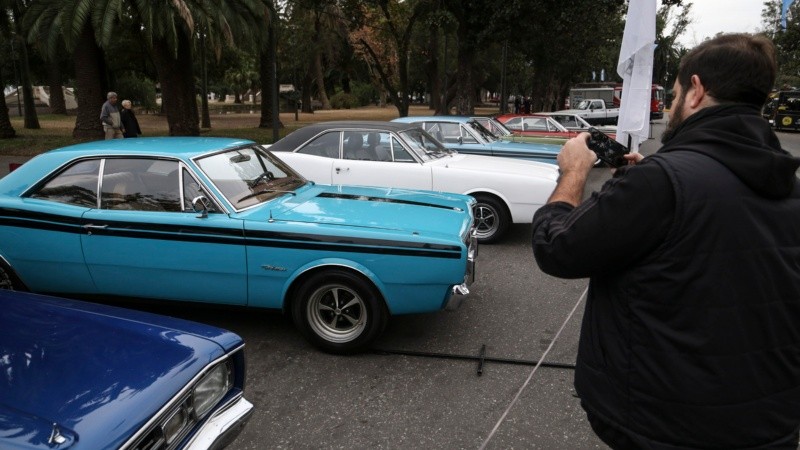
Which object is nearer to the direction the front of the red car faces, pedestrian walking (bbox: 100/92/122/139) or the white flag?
the white flag

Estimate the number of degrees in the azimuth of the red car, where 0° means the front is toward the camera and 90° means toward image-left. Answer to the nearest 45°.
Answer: approximately 270°

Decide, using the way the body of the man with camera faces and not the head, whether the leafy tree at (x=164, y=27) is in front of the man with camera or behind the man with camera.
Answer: in front

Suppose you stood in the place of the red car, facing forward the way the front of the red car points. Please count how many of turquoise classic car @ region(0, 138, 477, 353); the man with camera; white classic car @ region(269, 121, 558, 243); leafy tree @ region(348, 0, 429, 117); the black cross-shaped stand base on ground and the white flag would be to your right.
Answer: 5

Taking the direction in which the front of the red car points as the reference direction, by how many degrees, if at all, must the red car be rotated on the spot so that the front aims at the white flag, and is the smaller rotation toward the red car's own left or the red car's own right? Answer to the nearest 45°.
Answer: approximately 90° to the red car's own right

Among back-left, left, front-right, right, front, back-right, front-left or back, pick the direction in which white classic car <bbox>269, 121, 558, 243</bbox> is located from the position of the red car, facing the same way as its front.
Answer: right

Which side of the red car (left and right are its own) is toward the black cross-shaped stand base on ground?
right

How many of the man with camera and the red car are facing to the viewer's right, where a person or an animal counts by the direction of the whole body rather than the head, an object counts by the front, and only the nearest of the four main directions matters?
1

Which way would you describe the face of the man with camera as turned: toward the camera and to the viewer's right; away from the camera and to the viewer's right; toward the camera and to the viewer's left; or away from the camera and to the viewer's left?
away from the camera and to the viewer's left

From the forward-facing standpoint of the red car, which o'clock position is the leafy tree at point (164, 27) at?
The leafy tree is roughly at 6 o'clock from the red car.

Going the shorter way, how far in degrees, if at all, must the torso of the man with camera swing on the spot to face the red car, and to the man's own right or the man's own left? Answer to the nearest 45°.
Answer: approximately 45° to the man's own right

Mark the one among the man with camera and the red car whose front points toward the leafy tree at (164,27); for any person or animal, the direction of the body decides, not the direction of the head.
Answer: the man with camera

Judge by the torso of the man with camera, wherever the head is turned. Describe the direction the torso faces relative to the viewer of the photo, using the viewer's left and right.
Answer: facing away from the viewer and to the left of the viewer

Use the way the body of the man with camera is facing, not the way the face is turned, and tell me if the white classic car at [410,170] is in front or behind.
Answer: in front

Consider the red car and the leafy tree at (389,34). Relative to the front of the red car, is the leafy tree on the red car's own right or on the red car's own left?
on the red car's own left
